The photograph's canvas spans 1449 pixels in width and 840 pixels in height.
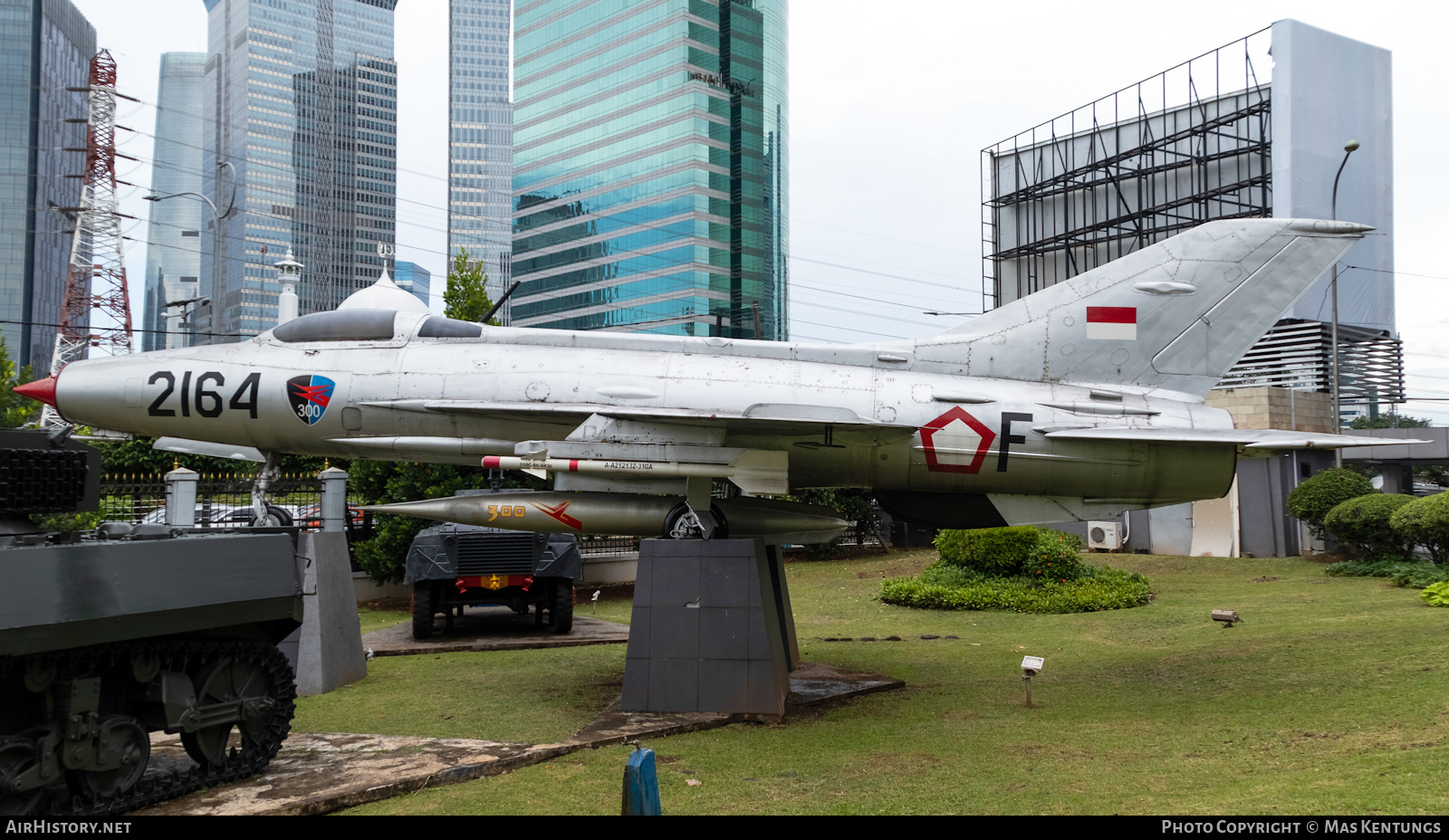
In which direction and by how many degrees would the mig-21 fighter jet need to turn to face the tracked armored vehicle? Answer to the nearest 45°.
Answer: approximately 45° to its left

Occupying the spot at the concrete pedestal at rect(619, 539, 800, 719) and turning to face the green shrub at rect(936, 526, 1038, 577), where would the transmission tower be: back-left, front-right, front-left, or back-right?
front-left

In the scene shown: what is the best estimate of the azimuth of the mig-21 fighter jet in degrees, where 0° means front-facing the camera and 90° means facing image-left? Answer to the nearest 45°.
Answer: approximately 90°

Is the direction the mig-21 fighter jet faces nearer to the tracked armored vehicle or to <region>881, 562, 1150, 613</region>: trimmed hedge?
the tracked armored vehicle

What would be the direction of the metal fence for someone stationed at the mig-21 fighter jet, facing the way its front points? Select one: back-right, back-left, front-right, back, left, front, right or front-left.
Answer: front-right

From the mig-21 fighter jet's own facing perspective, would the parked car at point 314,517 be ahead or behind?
ahead

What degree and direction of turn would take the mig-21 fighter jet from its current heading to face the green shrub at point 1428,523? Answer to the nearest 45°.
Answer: approximately 135° to its right

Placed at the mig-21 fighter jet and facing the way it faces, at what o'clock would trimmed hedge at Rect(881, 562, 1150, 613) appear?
The trimmed hedge is roughly at 4 o'clock from the mig-21 fighter jet.

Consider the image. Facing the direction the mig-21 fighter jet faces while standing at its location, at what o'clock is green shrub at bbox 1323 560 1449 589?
The green shrub is roughly at 5 o'clock from the mig-21 fighter jet.
